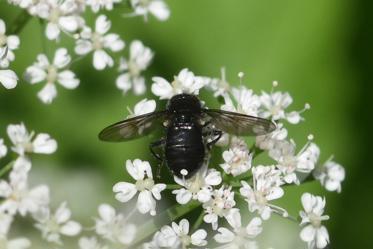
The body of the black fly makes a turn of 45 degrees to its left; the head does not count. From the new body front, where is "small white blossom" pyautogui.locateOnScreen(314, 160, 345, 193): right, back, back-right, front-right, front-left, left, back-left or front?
right

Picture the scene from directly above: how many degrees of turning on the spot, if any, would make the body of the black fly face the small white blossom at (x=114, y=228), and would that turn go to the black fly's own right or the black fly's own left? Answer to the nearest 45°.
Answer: approximately 90° to the black fly's own left

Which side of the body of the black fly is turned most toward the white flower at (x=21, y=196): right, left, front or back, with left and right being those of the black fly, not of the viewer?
left

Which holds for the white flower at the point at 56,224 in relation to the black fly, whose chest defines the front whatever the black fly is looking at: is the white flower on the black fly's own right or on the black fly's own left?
on the black fly's own left

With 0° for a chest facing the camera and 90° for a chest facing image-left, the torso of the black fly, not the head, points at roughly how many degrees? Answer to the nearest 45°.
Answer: approximately 180°

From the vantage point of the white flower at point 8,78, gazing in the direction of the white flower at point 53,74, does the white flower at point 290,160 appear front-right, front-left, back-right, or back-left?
front-right

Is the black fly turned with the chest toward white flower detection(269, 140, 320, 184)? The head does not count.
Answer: no

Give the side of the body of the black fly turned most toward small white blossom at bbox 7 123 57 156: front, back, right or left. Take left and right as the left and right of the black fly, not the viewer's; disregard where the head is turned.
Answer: left

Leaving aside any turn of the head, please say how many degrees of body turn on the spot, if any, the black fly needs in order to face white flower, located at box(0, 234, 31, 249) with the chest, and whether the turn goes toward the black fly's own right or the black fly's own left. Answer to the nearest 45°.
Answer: approximately 90° to the black fly's own left

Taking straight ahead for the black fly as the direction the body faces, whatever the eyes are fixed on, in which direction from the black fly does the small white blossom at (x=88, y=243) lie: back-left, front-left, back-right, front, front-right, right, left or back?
left
